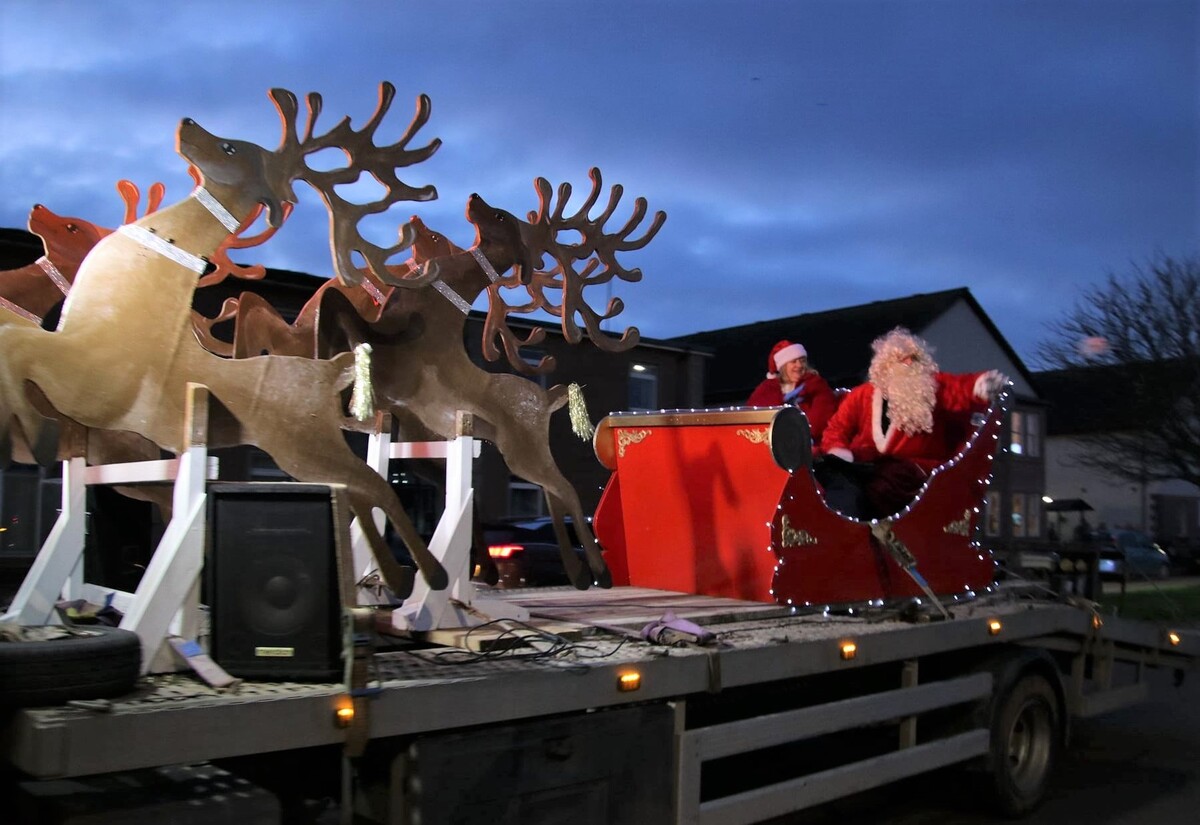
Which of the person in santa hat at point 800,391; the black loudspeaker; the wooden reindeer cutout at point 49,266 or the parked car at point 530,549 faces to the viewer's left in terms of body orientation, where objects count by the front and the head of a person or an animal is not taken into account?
the wooden reindeer cutout

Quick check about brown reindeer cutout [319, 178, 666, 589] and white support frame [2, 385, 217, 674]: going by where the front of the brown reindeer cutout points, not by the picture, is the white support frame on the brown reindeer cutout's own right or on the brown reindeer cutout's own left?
on the brown reindeer cutout's own left

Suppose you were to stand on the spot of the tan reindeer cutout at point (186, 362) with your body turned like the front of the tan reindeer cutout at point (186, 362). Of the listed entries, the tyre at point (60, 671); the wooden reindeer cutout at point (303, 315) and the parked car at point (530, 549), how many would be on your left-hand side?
1

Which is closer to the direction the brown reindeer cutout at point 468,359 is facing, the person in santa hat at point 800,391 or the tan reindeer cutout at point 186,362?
the tan reindeer cutout

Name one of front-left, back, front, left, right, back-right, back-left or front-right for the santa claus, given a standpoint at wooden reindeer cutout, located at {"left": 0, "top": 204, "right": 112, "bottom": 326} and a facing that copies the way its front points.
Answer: back

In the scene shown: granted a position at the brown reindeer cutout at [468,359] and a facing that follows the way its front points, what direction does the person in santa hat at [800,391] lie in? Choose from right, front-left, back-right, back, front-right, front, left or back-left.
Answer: back-right

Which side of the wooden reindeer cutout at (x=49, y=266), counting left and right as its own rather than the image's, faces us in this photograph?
left

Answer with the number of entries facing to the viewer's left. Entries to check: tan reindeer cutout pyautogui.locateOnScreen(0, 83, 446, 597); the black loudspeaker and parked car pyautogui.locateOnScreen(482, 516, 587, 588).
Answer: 1

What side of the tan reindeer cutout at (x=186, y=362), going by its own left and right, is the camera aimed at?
left

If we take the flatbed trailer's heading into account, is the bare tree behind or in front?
behind

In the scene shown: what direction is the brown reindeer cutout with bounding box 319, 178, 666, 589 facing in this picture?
to the viewer's left

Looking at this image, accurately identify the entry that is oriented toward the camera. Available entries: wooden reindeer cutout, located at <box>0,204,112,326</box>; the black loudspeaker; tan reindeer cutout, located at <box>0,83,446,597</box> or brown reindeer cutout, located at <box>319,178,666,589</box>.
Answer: the black loudspeaker
